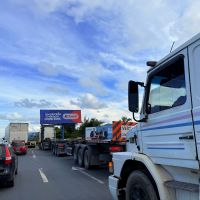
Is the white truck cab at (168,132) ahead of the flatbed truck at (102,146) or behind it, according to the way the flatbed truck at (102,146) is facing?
behind

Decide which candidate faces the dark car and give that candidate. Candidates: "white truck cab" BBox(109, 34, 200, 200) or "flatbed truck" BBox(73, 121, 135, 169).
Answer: the white truck cab

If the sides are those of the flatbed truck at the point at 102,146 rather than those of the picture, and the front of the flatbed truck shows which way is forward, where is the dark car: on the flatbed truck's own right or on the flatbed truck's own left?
on the flatbed truck's own left

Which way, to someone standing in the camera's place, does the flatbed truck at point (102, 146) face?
facing away from the viewer and to the left of the viewer

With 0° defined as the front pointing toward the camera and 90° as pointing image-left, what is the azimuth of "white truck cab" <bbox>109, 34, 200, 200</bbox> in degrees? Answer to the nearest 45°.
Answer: approximately 135°

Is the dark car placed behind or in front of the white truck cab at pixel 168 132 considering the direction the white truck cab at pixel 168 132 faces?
in front

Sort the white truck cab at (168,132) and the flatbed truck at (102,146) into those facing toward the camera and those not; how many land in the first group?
0

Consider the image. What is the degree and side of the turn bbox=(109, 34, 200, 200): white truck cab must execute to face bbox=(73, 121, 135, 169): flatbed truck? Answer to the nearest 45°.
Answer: approximately 45° to its right
